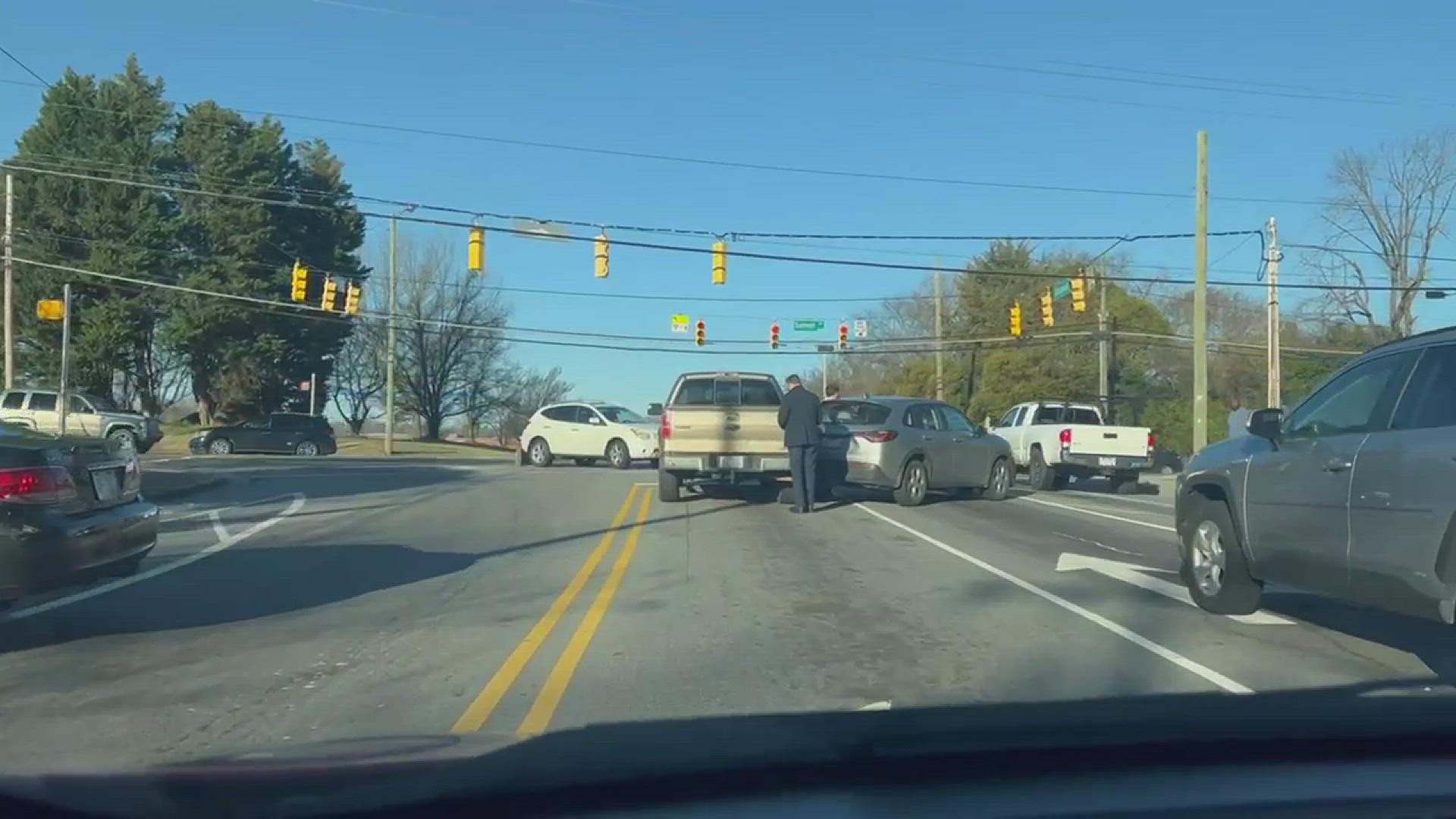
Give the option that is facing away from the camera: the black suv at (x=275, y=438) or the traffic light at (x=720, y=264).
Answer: the traffic light

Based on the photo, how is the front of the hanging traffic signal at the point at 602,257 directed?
away from the camera

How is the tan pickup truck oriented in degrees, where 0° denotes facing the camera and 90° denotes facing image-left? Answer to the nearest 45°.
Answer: approximately 180°

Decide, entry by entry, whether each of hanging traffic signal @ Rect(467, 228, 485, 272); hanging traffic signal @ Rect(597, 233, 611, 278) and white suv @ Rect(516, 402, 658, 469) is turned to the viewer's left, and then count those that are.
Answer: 0

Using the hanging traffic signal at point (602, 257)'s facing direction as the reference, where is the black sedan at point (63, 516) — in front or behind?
behind

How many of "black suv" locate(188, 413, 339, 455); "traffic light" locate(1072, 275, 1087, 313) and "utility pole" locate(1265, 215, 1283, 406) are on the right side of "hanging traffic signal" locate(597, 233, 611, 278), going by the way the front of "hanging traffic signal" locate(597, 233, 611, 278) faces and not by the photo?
2

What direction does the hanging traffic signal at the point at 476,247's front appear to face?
away from the camera

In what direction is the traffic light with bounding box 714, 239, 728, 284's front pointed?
away from the camera

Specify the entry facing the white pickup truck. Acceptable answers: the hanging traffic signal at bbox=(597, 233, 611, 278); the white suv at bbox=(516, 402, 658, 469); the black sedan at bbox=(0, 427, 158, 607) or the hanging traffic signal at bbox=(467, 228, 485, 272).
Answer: the white suv

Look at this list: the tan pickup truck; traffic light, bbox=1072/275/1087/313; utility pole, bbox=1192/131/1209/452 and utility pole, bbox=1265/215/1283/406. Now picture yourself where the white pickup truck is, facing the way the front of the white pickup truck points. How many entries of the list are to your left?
1

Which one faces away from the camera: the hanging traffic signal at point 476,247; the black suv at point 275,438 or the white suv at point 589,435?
the hanging traffic signal

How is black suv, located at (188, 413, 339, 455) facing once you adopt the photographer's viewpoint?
facing to the left of the viewer

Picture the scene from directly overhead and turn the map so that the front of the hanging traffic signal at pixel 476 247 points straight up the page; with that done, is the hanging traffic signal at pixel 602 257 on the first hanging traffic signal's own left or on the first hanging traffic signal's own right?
on the first hanging traffic signal's own right

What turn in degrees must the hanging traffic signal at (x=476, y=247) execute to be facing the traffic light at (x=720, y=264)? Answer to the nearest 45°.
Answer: approximately 90° to its right
